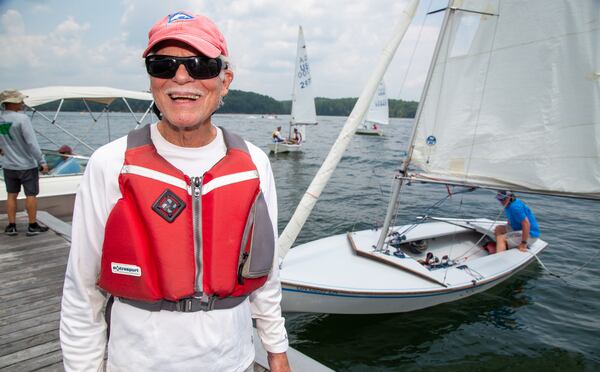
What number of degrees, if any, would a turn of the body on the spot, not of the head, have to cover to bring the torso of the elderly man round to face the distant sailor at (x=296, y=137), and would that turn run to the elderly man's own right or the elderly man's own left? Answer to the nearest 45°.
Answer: approximately 180°

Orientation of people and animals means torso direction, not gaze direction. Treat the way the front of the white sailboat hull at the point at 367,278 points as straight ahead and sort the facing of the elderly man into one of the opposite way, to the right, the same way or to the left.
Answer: to the left

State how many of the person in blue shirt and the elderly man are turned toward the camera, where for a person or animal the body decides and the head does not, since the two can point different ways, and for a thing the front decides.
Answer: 1

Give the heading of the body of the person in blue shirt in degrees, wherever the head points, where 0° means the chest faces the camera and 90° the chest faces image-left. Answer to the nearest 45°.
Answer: approximately 90°

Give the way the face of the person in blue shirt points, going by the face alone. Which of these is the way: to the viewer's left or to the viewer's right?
to the viewer's left

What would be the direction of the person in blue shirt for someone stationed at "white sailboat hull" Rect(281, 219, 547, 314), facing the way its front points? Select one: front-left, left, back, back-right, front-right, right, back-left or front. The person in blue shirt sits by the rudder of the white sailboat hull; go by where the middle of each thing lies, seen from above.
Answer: back

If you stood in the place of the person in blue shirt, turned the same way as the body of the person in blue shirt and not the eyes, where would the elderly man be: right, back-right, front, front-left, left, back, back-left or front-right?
left

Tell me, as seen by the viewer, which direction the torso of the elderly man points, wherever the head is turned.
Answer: toward the camera

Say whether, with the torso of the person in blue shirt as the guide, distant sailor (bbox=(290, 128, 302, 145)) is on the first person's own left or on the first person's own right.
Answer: on the first person's own right

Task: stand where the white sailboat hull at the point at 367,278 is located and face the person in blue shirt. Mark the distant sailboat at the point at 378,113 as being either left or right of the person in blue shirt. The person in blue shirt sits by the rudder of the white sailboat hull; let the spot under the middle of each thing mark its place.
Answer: left
